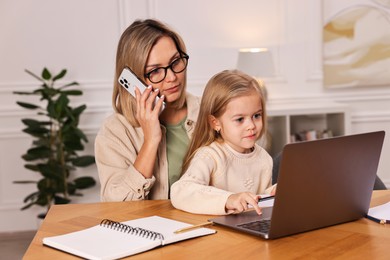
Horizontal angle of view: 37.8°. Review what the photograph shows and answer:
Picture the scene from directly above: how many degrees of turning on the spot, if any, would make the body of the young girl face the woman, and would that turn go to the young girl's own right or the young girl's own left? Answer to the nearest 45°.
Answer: approximately 180°

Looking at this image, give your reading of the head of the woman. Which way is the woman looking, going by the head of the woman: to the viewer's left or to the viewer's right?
to the viewer's right

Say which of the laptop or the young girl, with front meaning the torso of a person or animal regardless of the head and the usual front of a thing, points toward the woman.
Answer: the laptop

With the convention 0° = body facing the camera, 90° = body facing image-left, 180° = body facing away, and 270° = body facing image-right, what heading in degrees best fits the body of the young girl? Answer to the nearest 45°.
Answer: approximately 315°

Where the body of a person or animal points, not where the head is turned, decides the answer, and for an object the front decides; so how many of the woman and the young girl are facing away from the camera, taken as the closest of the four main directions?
0

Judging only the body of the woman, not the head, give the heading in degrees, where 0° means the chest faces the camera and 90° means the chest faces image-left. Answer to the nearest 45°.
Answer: approximately 315°

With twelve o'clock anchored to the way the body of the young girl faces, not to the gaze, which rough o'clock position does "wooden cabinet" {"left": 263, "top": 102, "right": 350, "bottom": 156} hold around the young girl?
The wooden cabinet is roughly at 8 o'clock from the young girl.

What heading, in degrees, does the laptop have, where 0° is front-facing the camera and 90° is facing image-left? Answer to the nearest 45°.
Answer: approximately 135°
